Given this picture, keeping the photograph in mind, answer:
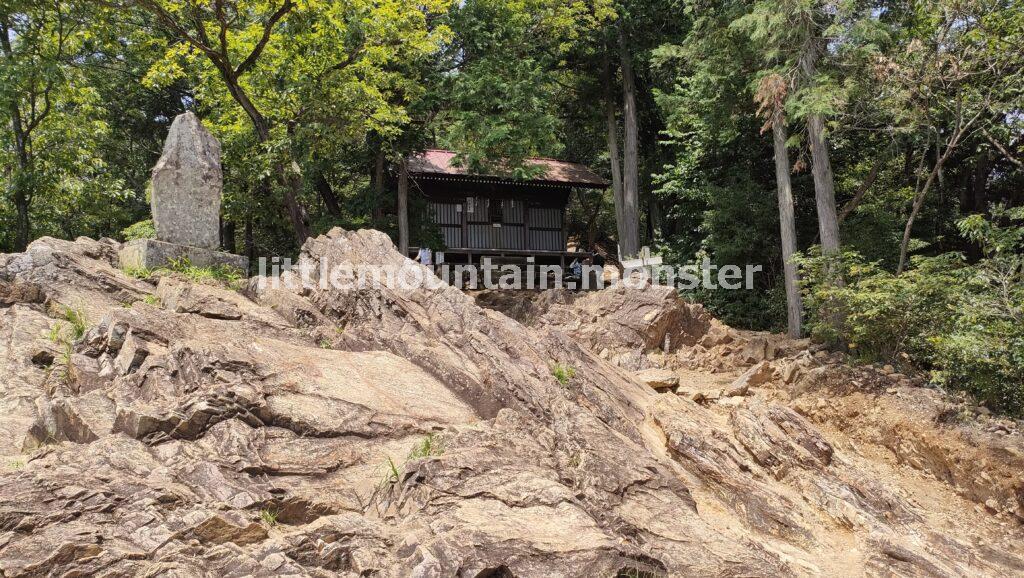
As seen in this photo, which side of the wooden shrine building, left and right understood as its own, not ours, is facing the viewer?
front

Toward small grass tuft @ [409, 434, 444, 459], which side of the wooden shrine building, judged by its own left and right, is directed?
front

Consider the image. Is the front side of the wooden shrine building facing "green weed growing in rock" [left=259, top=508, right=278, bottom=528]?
yes

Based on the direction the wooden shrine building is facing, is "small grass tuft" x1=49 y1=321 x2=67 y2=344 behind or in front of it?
in front

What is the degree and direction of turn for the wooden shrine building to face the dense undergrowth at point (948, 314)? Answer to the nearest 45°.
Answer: approximately 45° to its left

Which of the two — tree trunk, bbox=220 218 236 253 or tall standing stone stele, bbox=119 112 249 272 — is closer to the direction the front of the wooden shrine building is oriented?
the tall standing stone stele

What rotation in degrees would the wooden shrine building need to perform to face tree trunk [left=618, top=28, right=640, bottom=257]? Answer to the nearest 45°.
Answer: approximately 90° to its left

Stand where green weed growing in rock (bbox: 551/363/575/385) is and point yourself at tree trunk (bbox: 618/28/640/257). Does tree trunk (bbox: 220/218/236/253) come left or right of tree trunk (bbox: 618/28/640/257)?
left

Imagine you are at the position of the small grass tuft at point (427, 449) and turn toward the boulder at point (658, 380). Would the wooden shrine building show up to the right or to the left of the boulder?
left

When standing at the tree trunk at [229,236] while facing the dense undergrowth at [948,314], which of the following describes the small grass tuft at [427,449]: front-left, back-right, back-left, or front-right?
front-right

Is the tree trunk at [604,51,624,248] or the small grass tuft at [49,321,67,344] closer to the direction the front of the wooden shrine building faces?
the small grass tuft

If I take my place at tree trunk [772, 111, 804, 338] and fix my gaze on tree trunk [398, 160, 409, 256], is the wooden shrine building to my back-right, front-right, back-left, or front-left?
front-right

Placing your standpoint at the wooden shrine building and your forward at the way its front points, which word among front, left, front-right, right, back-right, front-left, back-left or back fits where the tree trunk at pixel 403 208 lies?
front-right

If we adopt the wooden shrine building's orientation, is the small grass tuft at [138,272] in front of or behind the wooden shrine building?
in front

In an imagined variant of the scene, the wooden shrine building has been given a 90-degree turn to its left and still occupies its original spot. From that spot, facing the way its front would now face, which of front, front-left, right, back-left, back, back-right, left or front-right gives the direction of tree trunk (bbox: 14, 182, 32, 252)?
back-right

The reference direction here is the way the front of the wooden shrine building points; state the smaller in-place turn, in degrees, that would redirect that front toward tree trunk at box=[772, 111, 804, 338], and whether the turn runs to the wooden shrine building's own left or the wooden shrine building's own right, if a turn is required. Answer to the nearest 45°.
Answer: approximately 45° to the wooden shrine building's own left

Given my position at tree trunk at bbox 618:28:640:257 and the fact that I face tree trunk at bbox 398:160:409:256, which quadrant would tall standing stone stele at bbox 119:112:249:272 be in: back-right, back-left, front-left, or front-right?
front-left

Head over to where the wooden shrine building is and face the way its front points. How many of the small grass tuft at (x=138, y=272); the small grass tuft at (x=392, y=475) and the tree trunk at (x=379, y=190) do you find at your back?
0

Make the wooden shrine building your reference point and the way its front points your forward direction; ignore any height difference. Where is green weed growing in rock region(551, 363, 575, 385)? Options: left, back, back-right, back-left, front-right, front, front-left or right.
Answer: front
